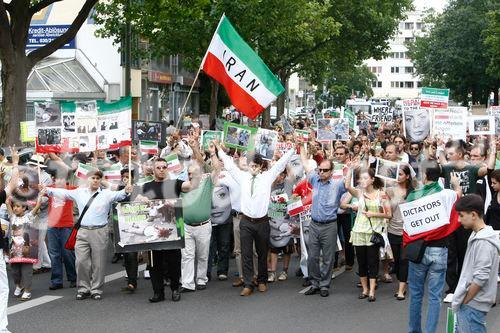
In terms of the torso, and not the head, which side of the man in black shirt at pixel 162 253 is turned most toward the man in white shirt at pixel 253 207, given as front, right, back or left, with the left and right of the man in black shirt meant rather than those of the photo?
left

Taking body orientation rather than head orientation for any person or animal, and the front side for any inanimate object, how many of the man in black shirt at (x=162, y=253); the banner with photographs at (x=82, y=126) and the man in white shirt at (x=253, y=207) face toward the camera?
3

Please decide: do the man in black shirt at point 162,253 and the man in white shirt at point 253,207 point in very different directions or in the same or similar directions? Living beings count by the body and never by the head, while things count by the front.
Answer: same or similar directions

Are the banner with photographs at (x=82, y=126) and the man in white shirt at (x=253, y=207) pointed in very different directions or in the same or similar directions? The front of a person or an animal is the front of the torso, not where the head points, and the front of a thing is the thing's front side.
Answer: same or similar directions

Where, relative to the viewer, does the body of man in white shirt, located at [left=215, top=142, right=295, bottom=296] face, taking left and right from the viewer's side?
facing the viewer

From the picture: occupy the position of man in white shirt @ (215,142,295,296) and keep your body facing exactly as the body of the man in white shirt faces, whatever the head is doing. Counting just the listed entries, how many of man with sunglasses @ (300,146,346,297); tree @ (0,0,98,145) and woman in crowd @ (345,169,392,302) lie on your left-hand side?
2

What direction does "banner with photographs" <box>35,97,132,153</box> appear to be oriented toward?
toward the camera

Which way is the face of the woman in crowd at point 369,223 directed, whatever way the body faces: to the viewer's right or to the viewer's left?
to the viewer's left

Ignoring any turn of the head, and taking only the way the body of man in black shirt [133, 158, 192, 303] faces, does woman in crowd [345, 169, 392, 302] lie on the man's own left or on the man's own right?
on the man's own left

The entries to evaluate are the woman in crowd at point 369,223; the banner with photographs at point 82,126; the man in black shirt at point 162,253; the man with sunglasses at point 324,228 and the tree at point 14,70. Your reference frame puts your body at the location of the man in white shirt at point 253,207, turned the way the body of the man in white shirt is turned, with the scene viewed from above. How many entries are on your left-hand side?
2

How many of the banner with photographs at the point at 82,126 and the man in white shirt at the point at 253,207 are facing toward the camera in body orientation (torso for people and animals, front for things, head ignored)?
2

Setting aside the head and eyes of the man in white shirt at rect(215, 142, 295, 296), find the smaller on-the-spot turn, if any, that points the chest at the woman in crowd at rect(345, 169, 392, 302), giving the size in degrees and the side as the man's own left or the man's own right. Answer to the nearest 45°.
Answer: approximately 90° to the man's own left

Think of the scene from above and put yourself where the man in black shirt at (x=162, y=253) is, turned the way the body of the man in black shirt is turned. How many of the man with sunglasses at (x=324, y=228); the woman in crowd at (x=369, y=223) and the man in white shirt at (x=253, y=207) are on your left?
3

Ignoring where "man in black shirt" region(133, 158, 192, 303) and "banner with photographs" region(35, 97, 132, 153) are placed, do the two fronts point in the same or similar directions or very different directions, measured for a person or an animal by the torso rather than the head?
same or similar directions
